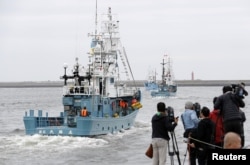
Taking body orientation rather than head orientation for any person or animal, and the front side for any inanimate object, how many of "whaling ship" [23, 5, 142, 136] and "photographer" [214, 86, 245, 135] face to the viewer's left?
0

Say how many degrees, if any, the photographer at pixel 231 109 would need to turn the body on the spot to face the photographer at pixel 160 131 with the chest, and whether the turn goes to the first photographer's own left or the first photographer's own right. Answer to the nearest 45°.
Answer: approximately 90° to the first photographer's own left

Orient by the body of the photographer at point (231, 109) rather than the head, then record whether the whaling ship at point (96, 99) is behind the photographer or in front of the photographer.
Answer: in front

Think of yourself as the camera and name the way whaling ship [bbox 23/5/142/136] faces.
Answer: facing away from the viewer and to the right of the viewer

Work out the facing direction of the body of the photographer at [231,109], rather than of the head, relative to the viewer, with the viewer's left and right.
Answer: facing away from the viewer

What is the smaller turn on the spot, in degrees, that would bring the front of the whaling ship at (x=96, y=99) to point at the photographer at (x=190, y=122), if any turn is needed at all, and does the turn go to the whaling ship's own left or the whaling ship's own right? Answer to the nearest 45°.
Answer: approximately 135° to the whaling ship's own right
